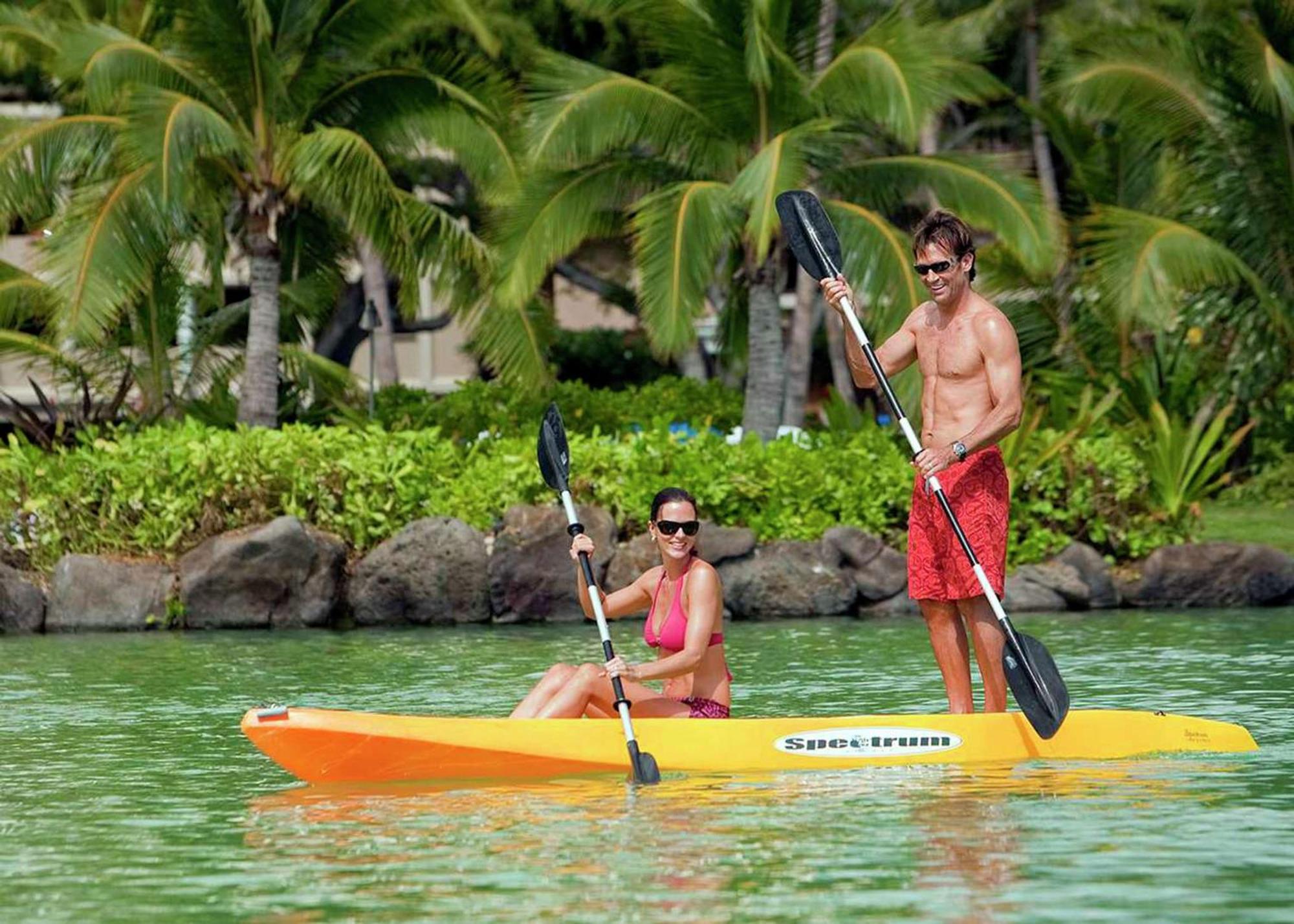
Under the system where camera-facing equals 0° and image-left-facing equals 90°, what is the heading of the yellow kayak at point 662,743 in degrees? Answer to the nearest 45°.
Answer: approximately 90°

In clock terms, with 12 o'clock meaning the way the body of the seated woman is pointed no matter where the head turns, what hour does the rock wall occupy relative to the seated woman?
The rock wall is roughly at 4 o'clock from the seated woman.

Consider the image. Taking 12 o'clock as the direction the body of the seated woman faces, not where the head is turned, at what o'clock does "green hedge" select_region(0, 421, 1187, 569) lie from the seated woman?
The green hedge is roughly at 4 o'clock from the seated woman.

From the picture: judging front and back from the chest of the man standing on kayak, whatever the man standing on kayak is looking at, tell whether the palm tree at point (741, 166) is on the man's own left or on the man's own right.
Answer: on the man's own right

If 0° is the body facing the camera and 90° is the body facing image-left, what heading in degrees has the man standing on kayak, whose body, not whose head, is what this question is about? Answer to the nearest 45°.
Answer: approximately 45°

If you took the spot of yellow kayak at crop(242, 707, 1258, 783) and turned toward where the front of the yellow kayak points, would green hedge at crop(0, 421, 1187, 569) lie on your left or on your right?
on your right

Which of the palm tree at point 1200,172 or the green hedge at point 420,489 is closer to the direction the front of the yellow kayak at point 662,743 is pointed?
the green hedge
